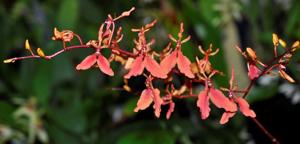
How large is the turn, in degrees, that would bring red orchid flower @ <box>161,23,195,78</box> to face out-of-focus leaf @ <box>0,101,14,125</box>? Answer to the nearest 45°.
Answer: approximately 135° to its right

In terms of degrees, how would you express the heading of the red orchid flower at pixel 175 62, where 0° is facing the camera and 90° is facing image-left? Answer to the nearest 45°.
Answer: approximately 0°

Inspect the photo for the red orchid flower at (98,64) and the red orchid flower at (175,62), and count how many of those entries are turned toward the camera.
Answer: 2
